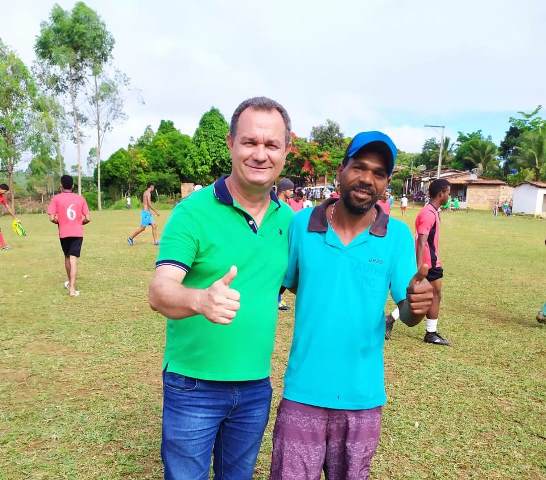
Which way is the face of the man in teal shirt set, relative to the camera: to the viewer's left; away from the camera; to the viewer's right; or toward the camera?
toward the camera

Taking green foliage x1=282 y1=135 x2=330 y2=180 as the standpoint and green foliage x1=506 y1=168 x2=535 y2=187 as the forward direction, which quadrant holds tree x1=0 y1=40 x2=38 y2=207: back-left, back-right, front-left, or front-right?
back-right

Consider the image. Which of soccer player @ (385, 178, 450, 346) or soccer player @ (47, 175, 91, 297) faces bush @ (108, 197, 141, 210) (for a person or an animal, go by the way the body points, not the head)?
soccer player @ (47, 175, 91, 297)

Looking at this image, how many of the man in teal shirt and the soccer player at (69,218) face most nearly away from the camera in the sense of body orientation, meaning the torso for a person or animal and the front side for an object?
1

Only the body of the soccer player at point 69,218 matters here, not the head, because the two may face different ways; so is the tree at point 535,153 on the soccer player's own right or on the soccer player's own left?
on the soccer player's own right

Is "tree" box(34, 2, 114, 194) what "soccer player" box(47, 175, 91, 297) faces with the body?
yes

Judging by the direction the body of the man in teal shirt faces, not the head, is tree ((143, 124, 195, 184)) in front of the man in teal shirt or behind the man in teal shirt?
behind

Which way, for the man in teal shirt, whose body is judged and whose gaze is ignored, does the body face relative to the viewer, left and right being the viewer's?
facing the viewer

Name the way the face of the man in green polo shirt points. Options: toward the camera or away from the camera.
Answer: toward the camera

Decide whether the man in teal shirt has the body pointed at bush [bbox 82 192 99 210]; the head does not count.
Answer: no

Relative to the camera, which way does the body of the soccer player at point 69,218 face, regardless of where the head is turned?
away from the camera

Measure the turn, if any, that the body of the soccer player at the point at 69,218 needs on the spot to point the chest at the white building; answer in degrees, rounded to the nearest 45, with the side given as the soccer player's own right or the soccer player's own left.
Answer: approximately 45° to the soccer player's own right
